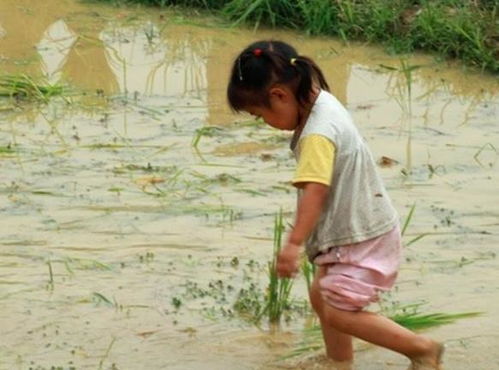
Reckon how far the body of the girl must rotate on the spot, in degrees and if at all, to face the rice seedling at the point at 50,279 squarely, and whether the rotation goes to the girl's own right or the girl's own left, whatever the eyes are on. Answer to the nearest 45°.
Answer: approximately 45° to the girl's own right

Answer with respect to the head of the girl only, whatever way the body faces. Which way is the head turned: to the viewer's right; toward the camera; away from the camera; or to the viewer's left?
to the viewer's left

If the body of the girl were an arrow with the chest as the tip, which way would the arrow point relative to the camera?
to the viewer's left
